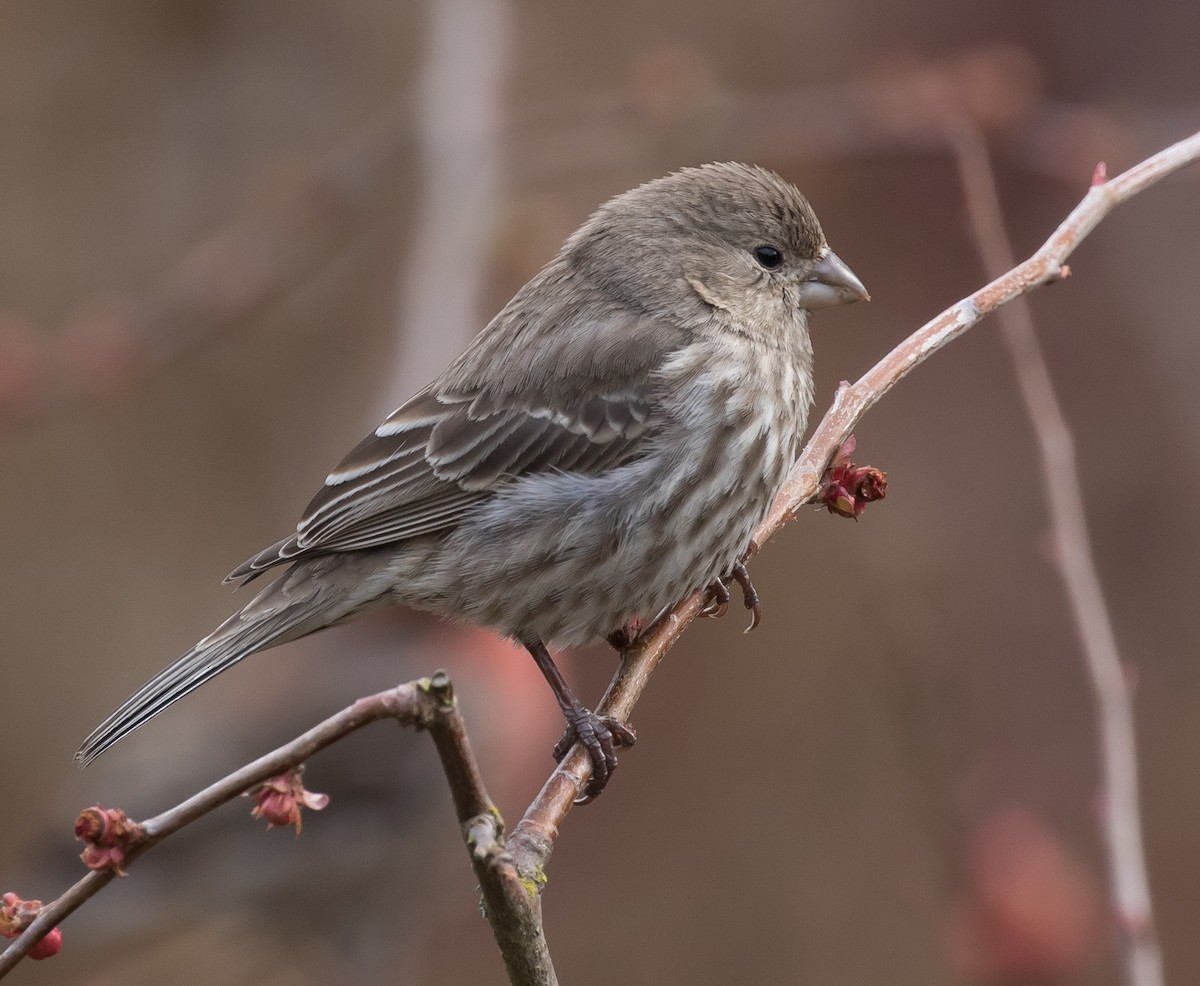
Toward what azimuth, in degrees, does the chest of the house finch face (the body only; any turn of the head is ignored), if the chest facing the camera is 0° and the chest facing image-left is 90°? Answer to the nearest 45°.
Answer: approximately 270°
